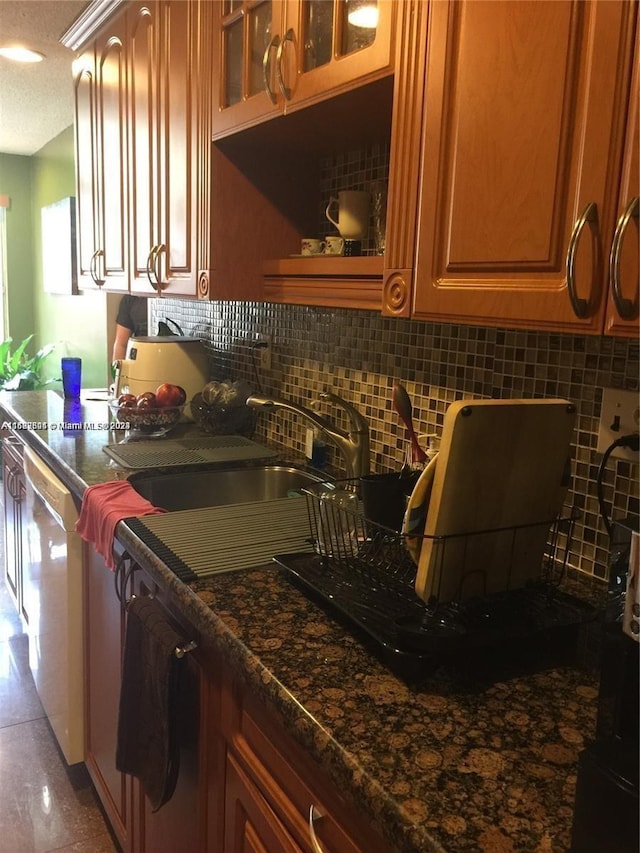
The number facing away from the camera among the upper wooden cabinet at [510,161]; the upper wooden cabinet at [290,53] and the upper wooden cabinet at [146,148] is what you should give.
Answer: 0

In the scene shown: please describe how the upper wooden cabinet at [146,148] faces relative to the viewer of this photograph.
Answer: facing the viewer and to the left of the viewer

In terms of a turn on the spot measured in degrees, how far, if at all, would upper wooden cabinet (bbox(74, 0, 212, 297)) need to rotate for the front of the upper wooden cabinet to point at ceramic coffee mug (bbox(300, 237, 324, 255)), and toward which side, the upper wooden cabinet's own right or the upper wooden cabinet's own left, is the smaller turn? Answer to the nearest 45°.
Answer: approximately 90° to the upper wooden cabinet's own left

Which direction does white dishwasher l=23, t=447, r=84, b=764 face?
to the viewer's left

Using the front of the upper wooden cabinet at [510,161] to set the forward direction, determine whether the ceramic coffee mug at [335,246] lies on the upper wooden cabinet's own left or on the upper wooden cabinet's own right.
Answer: on the upper wooden cabinet's own right

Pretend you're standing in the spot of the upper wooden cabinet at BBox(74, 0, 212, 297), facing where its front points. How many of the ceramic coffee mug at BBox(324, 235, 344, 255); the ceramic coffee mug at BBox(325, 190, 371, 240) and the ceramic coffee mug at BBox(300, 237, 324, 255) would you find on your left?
3

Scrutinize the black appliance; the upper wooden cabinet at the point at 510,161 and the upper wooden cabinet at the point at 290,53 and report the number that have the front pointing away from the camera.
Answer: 0

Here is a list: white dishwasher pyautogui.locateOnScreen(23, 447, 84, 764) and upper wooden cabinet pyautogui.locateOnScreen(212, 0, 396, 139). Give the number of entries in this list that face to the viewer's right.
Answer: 0

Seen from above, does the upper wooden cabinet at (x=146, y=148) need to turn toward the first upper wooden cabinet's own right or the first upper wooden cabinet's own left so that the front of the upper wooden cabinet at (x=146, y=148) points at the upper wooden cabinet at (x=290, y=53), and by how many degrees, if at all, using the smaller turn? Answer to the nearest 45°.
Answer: approximately 45° to the first upper wooden cabinet's own left
